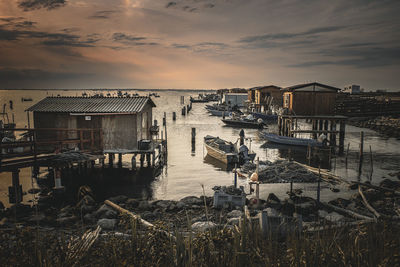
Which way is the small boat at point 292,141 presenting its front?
to the viewer's left

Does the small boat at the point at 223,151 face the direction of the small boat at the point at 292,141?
no

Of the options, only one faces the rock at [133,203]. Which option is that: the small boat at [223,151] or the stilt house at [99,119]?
the stilt house

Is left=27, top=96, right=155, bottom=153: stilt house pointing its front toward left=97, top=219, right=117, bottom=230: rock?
yes

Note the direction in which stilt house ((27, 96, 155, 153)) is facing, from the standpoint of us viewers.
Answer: facing the viewer

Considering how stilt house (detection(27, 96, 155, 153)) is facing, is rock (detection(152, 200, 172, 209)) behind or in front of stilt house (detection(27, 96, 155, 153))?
in front

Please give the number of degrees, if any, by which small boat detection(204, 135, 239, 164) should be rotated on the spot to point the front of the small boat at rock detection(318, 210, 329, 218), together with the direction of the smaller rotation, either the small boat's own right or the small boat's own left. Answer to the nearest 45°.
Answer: approximately 135° to the small boat's own left

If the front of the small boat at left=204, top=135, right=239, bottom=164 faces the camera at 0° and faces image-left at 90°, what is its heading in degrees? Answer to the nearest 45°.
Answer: approximately 135°

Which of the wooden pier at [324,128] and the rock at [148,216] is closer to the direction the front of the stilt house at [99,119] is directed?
the rock

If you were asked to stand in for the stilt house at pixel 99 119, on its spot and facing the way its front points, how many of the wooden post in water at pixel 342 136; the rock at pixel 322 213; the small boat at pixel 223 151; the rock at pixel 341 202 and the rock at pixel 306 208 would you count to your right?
0

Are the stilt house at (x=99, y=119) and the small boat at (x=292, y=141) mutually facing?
no

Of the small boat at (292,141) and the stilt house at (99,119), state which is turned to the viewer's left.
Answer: the small boat

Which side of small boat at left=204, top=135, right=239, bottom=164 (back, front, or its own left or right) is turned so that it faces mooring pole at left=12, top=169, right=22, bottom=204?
left

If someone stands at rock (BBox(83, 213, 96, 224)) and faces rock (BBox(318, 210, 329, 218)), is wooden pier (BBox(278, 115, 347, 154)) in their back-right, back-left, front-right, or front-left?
front-left

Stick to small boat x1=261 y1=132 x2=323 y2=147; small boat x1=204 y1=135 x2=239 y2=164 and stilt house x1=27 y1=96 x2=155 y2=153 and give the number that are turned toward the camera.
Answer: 1

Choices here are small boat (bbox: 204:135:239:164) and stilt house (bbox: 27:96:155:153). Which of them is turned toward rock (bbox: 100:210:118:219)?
the stilt house

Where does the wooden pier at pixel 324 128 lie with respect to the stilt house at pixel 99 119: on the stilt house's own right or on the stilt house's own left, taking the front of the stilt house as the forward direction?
on the stilt house's own left

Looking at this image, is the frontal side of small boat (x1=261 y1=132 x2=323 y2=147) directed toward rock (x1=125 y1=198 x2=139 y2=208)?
no

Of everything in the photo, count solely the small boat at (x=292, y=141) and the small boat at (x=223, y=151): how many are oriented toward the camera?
0

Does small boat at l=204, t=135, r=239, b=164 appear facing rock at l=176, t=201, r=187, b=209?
no

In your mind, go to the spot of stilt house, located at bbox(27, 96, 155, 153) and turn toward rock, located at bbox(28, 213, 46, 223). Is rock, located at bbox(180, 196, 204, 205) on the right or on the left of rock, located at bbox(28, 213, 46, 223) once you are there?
left
